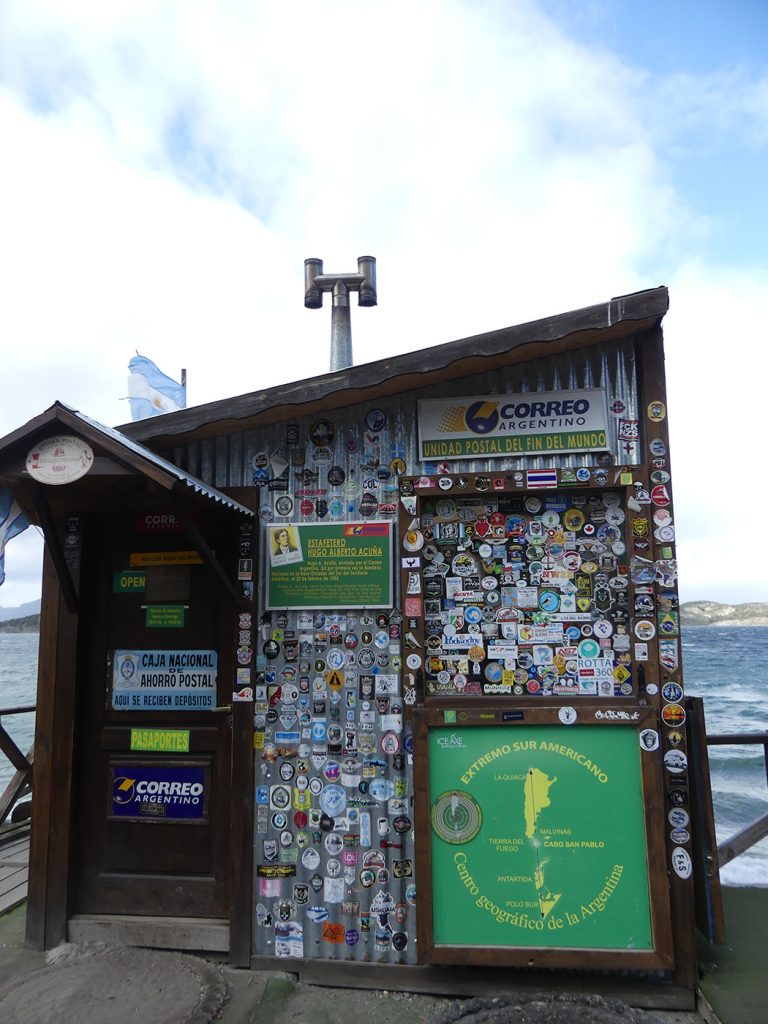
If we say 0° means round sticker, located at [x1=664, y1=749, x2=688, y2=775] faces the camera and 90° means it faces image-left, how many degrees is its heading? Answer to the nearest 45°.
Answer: approximately 0°

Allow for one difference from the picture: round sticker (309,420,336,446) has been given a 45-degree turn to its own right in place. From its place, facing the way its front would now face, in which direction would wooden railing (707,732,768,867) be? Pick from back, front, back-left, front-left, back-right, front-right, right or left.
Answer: back-left

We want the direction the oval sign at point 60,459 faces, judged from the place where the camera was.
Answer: facing the viewer

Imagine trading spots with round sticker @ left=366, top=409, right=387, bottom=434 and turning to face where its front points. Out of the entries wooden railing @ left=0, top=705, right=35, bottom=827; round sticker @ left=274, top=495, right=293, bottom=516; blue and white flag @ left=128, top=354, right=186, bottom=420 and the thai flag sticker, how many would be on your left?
1

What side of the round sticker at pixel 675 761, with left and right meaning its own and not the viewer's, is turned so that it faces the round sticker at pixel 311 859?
right

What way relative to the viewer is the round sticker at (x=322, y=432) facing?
toward the camera

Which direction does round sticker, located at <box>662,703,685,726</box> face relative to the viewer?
toward the camera

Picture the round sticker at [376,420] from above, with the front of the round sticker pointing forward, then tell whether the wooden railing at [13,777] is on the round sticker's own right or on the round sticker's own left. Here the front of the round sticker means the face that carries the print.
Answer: on the round sticker's own right

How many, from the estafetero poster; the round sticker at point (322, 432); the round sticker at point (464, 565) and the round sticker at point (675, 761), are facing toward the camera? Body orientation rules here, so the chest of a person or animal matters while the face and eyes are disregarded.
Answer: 4

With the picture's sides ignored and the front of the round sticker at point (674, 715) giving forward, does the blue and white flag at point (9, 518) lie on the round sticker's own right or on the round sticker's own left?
on the round sticker's own right

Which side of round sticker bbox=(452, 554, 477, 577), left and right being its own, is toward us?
front

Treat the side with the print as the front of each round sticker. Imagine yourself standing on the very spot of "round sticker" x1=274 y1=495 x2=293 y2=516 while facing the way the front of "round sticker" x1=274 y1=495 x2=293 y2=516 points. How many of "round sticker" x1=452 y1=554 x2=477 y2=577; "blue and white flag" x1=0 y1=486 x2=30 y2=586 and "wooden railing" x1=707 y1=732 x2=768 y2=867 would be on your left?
2
